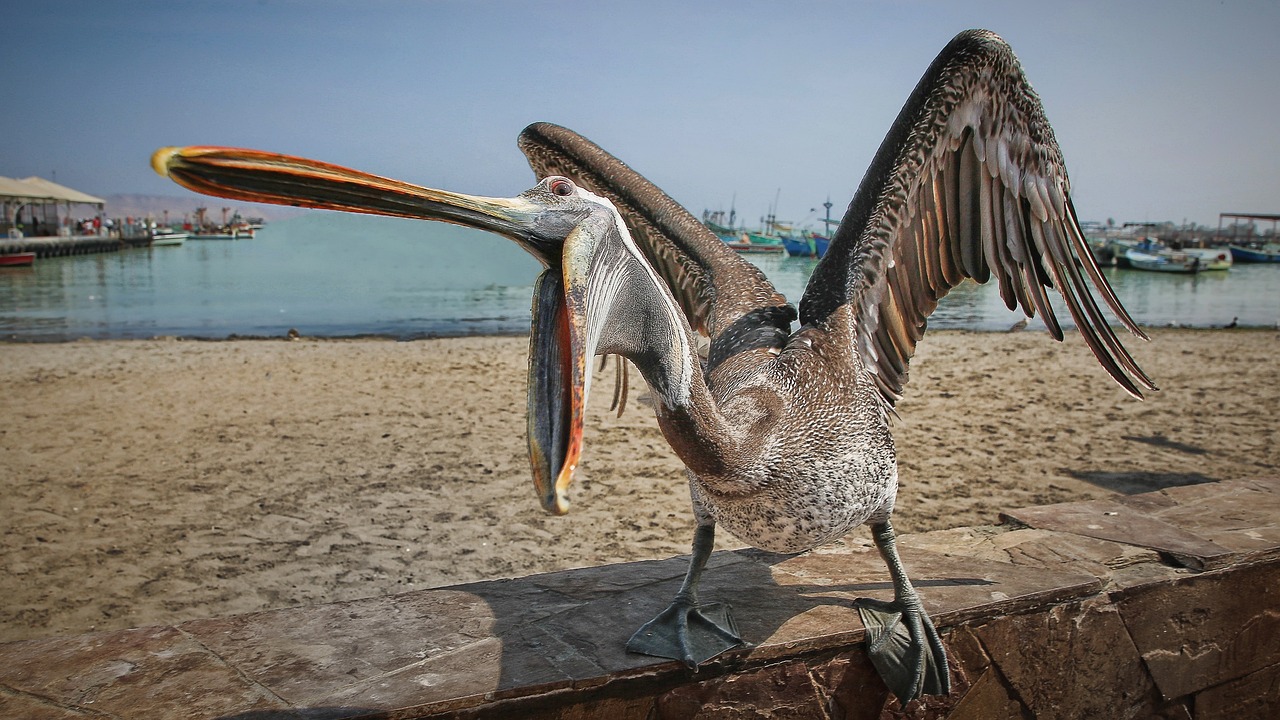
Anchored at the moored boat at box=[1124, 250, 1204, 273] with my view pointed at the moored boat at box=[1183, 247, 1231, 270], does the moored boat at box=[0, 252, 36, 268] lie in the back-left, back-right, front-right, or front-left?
back-left

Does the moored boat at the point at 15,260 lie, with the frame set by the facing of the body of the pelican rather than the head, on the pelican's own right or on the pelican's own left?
on the pelican's own right

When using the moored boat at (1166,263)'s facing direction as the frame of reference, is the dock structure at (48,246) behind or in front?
in front

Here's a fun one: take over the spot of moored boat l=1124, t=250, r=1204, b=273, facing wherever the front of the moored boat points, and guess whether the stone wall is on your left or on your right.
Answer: on your left

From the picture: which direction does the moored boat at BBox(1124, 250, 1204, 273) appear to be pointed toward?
to the viewer's left

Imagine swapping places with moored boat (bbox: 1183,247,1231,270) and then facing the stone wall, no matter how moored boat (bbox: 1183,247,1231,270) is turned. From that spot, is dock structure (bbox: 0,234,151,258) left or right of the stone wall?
right

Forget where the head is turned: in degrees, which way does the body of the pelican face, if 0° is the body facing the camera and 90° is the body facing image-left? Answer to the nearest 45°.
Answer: approximately 45°

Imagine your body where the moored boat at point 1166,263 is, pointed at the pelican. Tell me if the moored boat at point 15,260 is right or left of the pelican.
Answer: right

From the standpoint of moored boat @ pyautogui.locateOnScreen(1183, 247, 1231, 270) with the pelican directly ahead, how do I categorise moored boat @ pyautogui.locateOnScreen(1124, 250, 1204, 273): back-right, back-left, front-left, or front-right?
front-right

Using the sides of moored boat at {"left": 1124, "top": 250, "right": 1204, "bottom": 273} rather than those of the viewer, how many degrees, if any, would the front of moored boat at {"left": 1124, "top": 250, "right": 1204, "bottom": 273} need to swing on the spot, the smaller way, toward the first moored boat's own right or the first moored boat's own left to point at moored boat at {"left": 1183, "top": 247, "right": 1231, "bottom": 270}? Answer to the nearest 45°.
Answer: approximately 135° to the first moored boat's own right

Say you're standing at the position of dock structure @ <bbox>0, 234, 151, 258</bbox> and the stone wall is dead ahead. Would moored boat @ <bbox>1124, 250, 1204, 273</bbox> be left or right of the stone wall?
left
